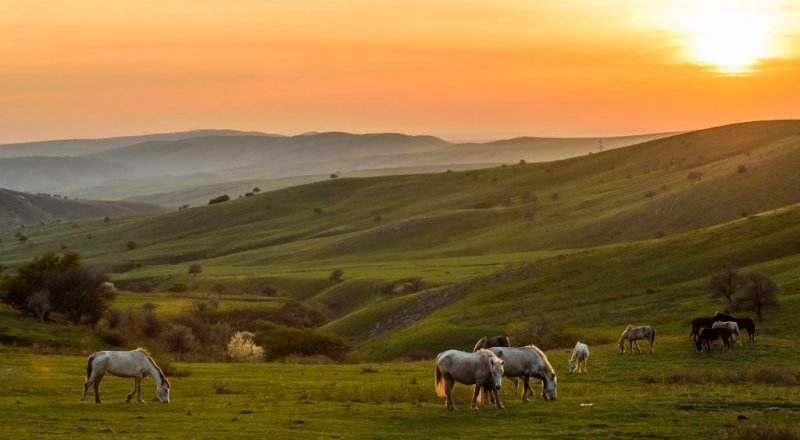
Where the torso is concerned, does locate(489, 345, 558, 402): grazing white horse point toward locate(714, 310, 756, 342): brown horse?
no

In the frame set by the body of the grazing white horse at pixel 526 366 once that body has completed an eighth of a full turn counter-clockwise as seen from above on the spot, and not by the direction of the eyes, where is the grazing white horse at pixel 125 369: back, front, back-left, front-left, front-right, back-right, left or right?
back-left

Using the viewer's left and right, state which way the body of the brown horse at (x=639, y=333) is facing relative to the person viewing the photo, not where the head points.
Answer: facing to the left of the viewer

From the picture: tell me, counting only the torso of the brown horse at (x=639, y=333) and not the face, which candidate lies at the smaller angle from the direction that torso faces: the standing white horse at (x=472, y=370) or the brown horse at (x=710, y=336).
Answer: the standing white horse

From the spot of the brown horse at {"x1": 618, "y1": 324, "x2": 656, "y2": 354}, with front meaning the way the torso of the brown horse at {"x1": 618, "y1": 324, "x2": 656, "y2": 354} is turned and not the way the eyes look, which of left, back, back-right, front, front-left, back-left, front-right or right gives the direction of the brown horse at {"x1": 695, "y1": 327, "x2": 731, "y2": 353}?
back

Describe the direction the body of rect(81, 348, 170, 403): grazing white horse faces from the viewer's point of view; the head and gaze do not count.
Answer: to the viewer's right

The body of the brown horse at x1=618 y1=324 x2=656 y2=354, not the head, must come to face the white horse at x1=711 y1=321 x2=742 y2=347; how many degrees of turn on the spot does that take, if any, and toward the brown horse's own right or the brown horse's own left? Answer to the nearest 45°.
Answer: approximately 180°

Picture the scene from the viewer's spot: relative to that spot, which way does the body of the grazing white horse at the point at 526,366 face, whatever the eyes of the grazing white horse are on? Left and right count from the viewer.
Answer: facing to the right of the viewer

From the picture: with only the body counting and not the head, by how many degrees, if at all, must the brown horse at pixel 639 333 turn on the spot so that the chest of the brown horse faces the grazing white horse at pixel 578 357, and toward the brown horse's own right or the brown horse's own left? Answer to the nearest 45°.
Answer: approximately 90° to the brown horse's own left

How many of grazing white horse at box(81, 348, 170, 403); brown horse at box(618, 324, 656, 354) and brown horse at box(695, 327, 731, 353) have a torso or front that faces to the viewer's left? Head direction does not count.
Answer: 2

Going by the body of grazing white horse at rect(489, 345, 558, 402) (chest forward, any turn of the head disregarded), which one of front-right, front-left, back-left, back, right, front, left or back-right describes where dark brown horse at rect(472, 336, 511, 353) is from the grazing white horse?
left

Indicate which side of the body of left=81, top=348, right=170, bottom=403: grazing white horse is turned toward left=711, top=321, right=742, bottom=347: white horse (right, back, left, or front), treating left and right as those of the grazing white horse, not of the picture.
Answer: front

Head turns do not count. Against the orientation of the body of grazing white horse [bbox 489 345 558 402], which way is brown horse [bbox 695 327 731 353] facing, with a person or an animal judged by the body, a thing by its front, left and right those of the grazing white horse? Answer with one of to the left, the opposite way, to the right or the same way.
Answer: the opposite way

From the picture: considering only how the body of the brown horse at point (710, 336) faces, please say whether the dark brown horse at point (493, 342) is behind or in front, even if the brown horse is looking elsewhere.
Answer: in front

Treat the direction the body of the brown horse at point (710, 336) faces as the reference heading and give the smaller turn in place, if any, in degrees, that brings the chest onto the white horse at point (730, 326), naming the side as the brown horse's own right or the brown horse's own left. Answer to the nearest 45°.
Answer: approximately 135° to the brown horse's own right

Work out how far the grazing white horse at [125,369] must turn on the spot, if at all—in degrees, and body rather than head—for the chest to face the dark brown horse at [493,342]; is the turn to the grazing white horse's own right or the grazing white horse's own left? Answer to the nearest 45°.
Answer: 0° — it already faces it

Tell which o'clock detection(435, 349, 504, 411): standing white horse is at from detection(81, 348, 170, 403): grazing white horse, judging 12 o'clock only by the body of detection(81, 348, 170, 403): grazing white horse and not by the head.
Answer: detection(435, 349, 504, 411): standing white horse is roughly at 1 o'clock from detection(81, 348, 170, 403): grazing white horse.

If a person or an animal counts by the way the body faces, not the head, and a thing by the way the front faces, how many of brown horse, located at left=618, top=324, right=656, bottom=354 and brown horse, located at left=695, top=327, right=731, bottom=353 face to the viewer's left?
2

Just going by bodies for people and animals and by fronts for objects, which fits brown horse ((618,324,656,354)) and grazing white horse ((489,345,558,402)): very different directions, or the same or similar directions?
very different directions
